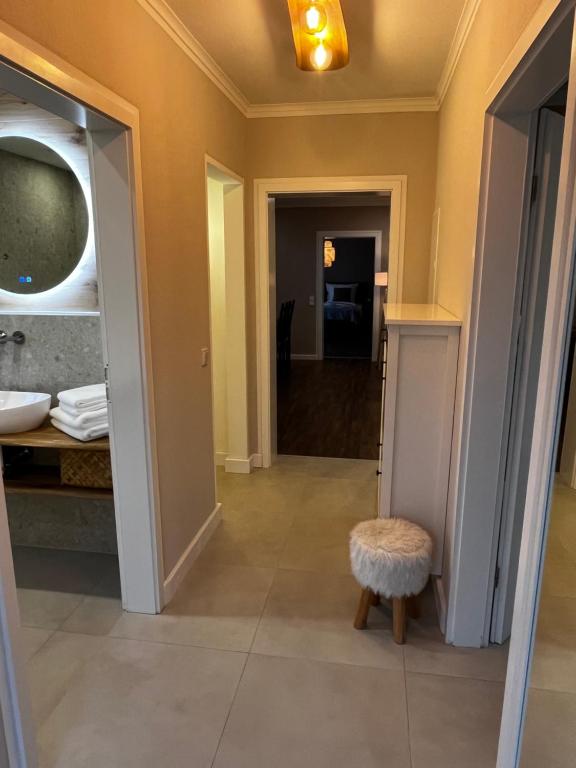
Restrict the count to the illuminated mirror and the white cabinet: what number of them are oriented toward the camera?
1

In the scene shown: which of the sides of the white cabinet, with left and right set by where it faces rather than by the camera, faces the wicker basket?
front

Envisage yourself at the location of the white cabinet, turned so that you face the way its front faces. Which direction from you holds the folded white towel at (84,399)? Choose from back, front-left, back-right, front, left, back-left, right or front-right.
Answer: front

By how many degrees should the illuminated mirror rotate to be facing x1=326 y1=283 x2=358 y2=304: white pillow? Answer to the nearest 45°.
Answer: approximately 135° to its left

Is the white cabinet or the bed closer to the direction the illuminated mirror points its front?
the white cabinet

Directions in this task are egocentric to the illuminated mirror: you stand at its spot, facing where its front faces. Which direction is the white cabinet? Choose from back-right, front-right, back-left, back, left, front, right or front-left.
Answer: front-left

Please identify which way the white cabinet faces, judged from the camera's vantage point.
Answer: facing to the left of the viewer

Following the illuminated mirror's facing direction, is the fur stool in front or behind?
in front

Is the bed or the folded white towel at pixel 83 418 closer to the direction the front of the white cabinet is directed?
the folded white towel

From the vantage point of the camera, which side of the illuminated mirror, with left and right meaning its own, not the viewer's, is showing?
front

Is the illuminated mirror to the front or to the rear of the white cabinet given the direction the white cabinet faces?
to the front

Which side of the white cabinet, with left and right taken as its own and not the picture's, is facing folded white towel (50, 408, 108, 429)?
front

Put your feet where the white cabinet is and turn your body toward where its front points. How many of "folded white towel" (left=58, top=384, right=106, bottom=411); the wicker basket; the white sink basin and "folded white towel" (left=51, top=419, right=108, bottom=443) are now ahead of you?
4
